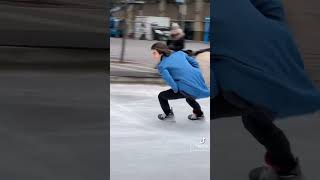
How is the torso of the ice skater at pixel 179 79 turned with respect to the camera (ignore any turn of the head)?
to the viewer's left
